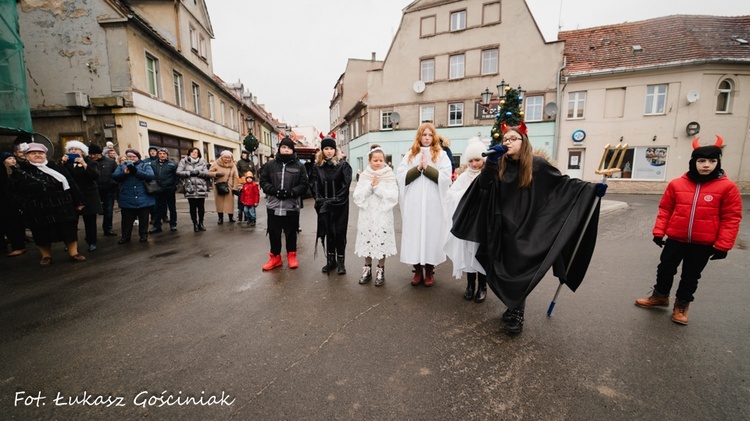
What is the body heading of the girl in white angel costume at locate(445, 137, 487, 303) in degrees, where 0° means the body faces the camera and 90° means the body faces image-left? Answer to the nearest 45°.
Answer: approximately 0°

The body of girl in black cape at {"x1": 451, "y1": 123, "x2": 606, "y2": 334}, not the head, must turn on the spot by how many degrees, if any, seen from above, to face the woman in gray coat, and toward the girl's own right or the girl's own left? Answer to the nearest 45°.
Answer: approximately 45° to the girl's own right

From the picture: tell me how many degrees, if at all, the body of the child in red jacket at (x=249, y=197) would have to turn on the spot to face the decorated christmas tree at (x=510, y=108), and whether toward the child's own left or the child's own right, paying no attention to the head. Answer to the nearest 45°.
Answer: approximately 90° to the child's own left

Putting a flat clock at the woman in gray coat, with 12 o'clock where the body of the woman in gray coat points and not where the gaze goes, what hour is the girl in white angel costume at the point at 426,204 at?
The girl in white angel costume is roughly at 11 o'clock from the woman in gray coat.

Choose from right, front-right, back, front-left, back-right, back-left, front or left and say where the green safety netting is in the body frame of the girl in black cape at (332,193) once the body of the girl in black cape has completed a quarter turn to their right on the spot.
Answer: front-right

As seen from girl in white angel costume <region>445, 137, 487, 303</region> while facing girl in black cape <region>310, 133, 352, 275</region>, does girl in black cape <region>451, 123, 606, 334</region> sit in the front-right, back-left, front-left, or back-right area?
back-left
